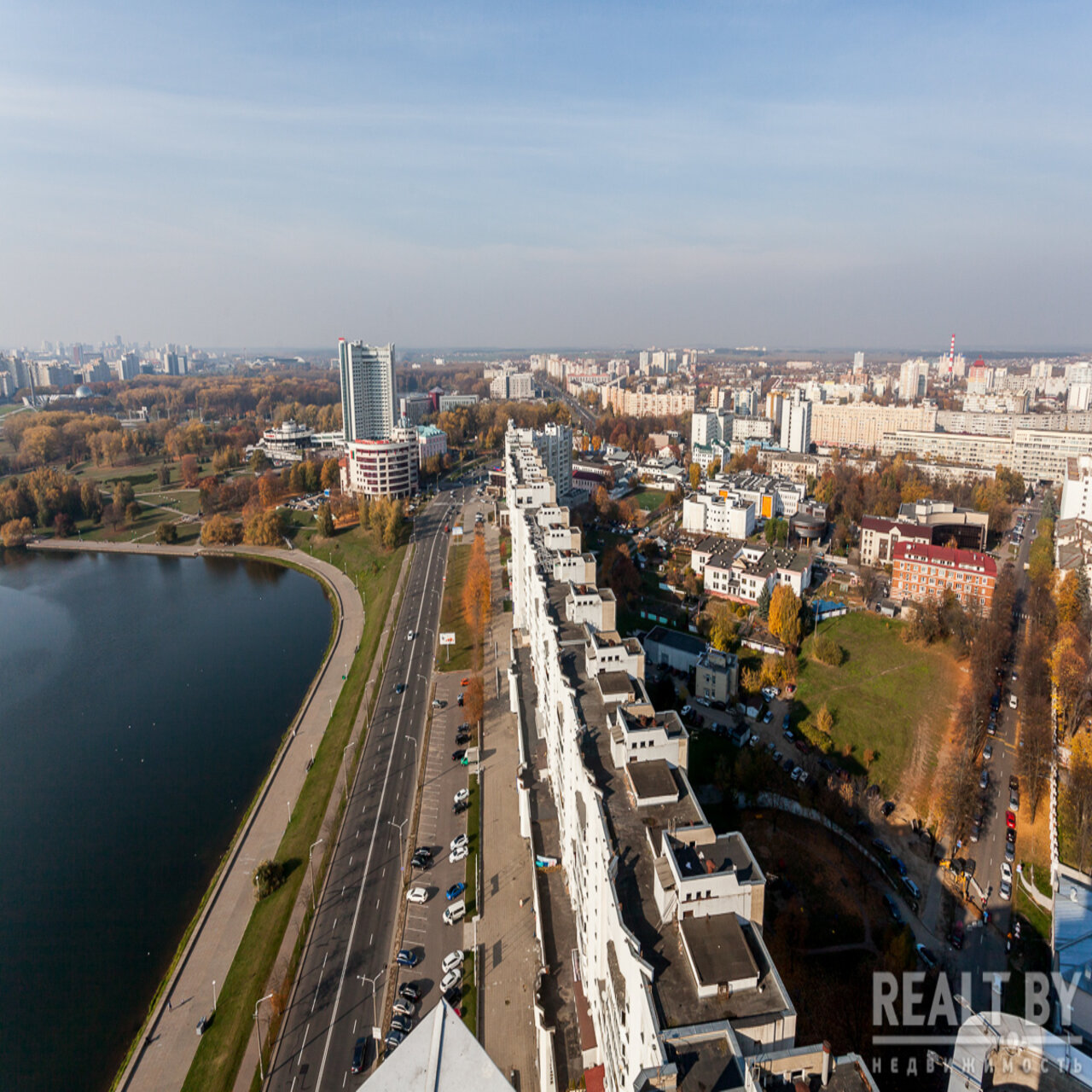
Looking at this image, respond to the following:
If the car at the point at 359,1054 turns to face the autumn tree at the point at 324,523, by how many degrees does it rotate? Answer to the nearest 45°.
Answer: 0° — it already faces it

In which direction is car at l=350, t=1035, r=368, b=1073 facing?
away from the camera

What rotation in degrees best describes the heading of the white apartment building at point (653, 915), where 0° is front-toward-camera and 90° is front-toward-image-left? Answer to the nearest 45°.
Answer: approximately 90°

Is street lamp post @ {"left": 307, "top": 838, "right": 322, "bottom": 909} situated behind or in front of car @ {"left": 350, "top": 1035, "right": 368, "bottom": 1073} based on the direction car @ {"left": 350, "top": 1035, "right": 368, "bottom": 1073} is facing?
in front

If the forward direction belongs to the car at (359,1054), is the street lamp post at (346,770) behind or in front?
in front

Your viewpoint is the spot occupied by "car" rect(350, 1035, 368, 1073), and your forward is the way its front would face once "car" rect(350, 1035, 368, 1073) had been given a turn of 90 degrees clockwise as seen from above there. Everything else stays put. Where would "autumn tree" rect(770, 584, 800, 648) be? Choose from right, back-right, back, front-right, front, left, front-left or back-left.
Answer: front-left

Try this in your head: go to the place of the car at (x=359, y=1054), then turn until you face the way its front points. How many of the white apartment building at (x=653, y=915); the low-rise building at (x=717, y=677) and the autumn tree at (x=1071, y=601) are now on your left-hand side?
0

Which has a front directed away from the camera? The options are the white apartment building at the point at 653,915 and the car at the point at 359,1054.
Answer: the car

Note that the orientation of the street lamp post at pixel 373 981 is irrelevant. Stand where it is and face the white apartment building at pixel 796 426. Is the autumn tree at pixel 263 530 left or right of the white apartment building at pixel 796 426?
left

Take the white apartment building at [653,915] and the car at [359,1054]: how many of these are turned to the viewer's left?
1

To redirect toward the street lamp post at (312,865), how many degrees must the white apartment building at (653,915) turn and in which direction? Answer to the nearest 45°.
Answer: approximately 45° to its right

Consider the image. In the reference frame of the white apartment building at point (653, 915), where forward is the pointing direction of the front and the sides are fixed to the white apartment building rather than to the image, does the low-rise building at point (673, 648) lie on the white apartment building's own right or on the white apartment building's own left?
on the white apartment building's own right

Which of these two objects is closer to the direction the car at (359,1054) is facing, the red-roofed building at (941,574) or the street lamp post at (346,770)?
the street lamp post

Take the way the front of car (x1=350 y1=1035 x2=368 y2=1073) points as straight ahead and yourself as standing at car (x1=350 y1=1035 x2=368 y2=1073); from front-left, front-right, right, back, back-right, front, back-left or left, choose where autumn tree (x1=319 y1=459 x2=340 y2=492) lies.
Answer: front
